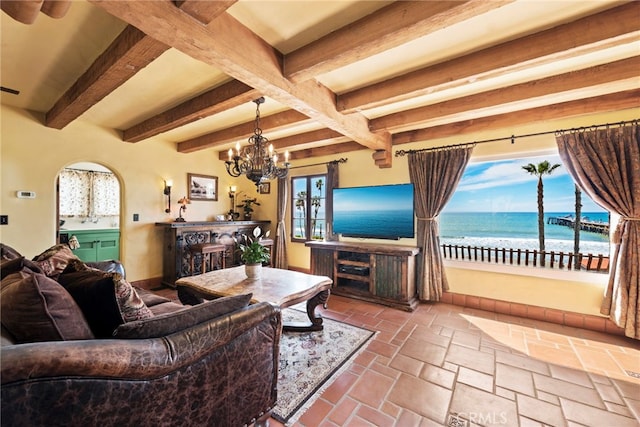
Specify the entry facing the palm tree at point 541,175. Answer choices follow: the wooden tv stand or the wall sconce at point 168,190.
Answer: the wall sconce

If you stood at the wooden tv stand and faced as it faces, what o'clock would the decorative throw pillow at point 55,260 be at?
The decorative throw pillow is roughly at 12 o'clock from the wooden tv stand.

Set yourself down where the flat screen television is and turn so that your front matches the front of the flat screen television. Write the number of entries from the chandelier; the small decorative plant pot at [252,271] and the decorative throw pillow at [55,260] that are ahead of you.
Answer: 3

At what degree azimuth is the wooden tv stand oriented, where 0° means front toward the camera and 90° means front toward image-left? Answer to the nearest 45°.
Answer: approximately 45°

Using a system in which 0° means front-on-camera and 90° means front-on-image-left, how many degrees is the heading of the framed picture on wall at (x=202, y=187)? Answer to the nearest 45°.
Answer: approximately 315°

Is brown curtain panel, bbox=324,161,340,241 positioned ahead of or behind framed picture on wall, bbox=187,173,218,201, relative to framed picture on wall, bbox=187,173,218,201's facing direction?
ahead

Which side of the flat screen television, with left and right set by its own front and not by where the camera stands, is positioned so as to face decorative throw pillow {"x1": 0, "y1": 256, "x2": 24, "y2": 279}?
front

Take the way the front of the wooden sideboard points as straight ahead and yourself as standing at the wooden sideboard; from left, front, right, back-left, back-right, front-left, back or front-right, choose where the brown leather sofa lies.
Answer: front-right

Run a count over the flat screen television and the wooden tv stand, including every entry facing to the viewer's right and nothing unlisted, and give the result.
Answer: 0

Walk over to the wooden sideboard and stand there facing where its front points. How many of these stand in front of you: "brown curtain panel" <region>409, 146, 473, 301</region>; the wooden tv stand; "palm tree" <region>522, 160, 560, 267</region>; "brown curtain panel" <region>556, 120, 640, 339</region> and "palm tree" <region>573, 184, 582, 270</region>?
5

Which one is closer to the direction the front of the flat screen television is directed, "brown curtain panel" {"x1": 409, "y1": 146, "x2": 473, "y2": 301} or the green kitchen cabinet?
the green kitchen cabinet

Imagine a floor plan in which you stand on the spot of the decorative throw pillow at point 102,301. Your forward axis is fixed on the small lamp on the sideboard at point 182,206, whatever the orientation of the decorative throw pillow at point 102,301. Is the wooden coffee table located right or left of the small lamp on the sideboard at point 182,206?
right

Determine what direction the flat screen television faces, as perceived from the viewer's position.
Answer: facing the viewer and to the left of the viewer

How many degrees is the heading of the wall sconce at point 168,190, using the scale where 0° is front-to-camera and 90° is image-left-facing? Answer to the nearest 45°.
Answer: approximately 315°
